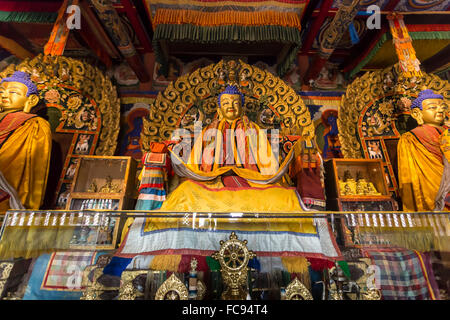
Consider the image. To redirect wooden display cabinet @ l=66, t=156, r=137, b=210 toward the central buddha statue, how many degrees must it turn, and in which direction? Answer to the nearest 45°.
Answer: approximately 45° to its left

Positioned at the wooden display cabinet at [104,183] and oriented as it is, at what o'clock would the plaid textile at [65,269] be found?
The plaid textile is roughly at 12 o'clock from the wooden display cabinet.

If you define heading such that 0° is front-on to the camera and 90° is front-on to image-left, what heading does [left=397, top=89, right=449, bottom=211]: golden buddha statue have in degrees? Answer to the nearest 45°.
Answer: approximately 315°

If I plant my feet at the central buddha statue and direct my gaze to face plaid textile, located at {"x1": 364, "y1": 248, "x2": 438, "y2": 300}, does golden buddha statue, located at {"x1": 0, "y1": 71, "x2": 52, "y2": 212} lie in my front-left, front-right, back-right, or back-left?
back-right

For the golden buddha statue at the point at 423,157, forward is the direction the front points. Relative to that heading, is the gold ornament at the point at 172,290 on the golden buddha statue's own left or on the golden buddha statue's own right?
on the golden buddha statue's own right

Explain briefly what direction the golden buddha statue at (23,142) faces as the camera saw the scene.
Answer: facing the viewer and to the left of the viewer

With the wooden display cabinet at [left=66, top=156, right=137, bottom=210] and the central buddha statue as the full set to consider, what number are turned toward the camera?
2

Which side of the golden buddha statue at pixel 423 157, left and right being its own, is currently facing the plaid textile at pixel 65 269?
right

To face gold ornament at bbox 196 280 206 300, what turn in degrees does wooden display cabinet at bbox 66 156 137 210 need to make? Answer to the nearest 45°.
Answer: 0° — it already faces it

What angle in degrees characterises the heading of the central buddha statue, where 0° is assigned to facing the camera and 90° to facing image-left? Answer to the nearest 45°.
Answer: approximately 0°
